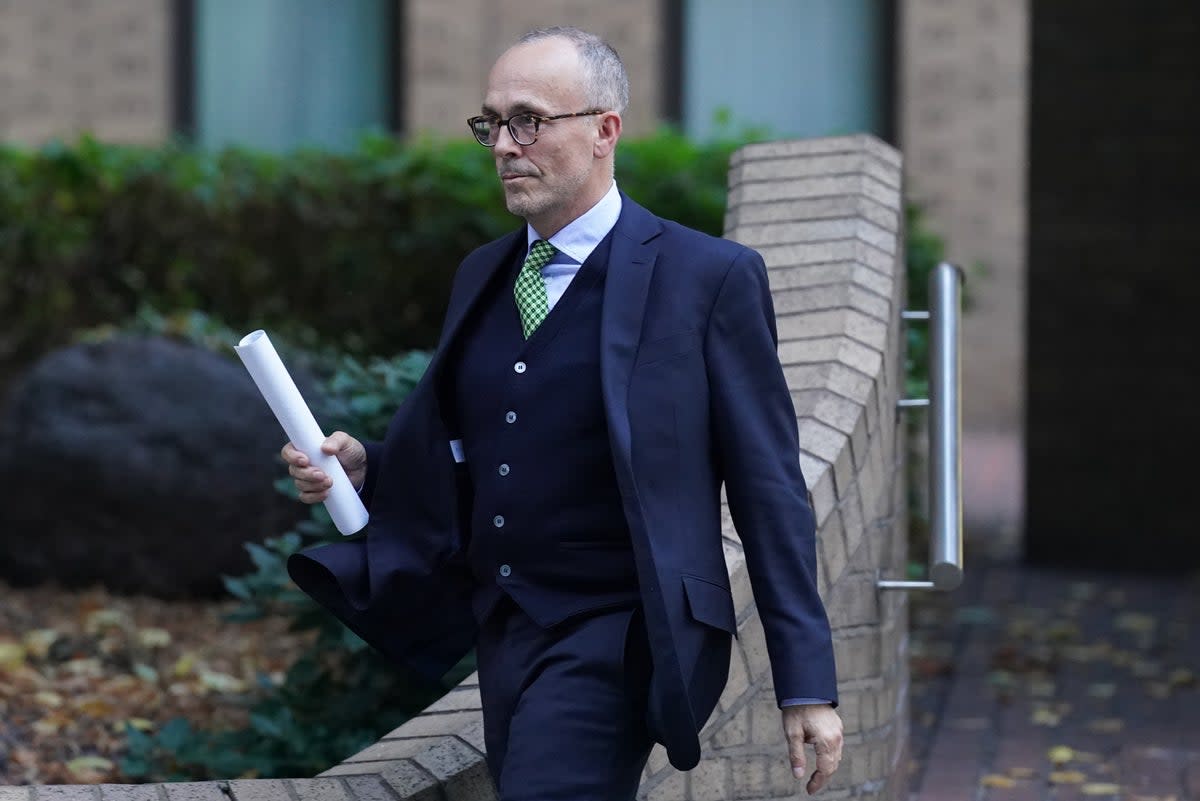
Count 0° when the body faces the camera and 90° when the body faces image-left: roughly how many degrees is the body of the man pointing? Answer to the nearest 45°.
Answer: approximately 45°

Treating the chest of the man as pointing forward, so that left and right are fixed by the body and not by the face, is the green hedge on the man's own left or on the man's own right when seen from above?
on the man's own right

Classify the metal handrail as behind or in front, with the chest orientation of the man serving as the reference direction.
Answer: behind
